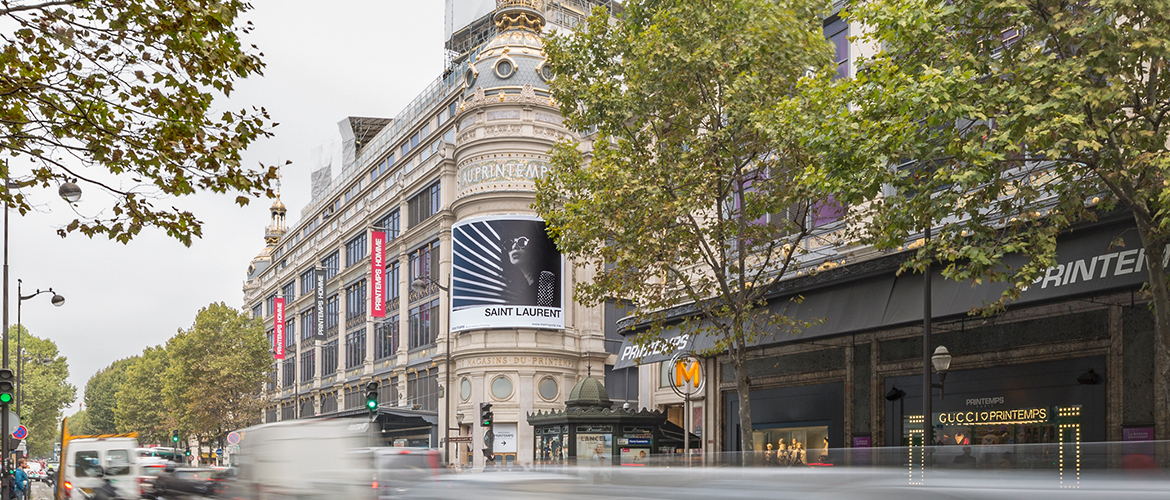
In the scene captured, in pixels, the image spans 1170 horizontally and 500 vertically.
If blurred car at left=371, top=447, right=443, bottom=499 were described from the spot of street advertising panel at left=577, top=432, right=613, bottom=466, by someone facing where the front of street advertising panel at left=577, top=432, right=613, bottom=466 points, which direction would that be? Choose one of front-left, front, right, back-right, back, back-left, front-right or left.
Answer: front

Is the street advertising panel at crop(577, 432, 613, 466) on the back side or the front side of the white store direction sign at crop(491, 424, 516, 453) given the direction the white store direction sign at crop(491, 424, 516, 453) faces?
on the front side

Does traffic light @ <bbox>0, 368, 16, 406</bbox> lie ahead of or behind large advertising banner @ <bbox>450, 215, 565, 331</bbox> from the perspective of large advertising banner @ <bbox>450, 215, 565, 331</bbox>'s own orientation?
ahead

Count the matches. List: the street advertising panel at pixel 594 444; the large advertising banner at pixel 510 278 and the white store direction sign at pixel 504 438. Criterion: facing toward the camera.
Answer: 3
